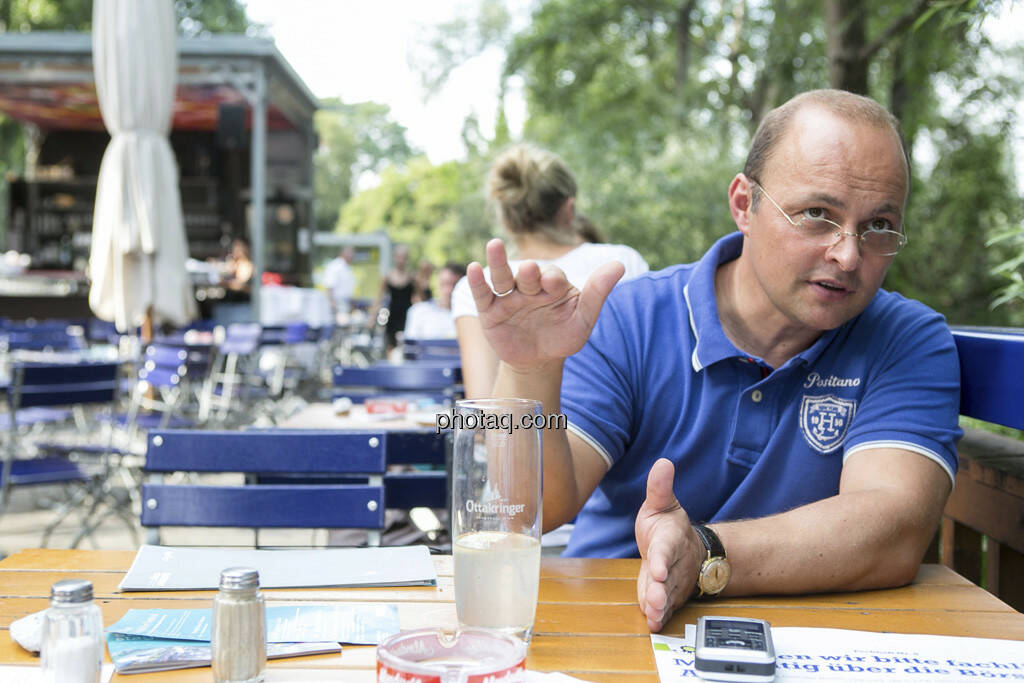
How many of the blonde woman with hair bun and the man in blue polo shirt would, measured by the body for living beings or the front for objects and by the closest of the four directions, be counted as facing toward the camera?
1

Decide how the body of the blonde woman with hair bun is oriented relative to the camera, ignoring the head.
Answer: away from the camera

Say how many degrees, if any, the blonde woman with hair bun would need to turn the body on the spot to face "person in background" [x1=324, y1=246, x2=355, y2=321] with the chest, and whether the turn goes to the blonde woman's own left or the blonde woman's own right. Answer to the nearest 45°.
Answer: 0° — they already face them

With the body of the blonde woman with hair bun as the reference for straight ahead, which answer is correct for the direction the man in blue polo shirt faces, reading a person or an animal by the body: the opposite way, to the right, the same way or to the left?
the opposite way

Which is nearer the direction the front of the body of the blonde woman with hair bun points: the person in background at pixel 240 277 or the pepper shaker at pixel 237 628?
the person in background

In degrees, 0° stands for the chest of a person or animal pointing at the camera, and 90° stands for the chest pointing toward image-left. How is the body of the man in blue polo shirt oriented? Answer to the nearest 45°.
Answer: approximately 0°
